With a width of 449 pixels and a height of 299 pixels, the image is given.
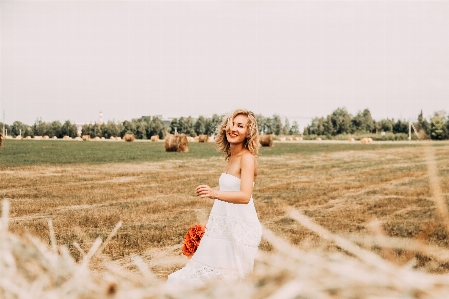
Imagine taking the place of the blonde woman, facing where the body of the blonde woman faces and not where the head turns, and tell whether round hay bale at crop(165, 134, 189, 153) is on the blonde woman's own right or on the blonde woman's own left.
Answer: on the blonde woman's own right
